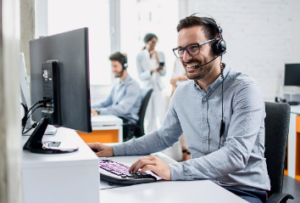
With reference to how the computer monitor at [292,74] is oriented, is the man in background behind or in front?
in front

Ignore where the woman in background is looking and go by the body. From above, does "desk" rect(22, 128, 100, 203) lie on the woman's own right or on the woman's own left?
on the woman's own right

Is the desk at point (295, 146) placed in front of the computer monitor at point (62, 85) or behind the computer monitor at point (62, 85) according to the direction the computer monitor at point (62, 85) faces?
in front

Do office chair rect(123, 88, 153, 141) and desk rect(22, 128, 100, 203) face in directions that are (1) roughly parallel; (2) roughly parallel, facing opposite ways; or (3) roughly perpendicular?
roughly parallel, facing opposite ways

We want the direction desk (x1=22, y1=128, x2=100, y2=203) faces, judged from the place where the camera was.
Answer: facing to the right of the viewer

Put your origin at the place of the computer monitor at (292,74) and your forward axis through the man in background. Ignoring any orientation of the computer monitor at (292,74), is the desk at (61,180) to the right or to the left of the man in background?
left

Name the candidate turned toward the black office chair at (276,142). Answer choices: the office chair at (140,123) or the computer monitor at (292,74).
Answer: the computer monitor

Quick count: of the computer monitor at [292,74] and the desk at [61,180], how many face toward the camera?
1

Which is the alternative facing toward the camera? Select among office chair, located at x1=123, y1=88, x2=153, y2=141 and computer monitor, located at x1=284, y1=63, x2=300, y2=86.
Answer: the computer monitor

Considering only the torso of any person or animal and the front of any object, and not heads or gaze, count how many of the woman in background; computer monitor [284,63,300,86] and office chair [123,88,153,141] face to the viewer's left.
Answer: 1

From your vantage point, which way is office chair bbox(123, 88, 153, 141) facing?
to the viewer's left

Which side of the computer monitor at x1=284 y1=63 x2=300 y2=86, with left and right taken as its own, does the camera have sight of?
front

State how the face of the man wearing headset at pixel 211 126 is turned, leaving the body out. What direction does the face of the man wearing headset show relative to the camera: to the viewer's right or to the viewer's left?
to the viewer's left

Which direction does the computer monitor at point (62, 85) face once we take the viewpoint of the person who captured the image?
facing away from the viewer and to the right of the viewer
